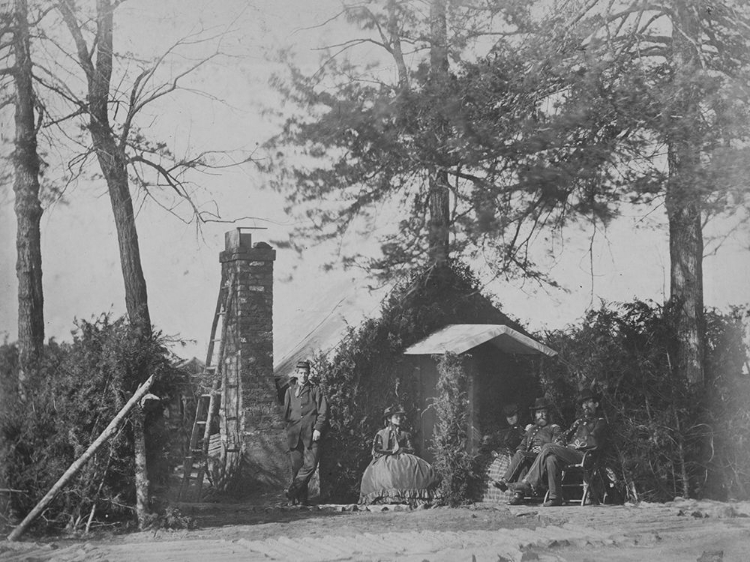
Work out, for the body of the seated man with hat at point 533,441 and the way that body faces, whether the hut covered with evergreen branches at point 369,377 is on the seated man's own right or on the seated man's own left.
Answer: on the seated man's own right

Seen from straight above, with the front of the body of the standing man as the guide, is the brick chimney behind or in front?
behind

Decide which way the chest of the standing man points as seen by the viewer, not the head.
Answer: toward the camera

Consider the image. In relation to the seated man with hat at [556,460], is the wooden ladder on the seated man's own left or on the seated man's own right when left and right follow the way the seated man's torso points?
on the seated man's own right

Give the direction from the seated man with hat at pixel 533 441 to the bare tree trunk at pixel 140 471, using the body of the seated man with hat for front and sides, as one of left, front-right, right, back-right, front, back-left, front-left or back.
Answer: front

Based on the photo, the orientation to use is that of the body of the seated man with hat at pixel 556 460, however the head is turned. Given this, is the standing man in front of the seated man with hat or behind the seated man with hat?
in front

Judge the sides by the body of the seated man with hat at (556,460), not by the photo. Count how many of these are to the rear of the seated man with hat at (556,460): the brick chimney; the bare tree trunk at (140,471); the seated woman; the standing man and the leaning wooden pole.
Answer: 0

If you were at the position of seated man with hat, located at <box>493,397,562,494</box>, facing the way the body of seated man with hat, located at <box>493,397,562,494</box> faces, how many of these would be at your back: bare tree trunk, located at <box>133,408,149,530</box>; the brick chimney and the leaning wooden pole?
0

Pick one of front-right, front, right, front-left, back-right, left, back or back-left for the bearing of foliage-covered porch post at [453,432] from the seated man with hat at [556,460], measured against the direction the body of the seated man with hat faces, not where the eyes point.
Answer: front-right

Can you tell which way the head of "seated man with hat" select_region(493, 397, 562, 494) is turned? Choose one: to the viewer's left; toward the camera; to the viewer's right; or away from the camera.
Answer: toward the camera

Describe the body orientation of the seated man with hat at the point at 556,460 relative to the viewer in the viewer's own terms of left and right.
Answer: facing the viewer and to the left of the viewer

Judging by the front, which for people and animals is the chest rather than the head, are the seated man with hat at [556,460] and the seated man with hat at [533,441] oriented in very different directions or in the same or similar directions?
same or similar directions

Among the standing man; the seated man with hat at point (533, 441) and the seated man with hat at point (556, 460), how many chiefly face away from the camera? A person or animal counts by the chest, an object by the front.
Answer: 0

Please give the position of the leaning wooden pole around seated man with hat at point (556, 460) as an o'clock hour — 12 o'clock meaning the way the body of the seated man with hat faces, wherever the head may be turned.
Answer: The leaning wooden pole is roughly at 12 o'clock from the seated man with hat.

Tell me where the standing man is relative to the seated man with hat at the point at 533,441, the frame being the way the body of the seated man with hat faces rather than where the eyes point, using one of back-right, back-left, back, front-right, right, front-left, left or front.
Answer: front-right

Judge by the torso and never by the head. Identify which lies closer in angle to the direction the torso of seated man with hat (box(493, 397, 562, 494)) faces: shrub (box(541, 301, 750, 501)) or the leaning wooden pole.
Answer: the leaning wooden pole
